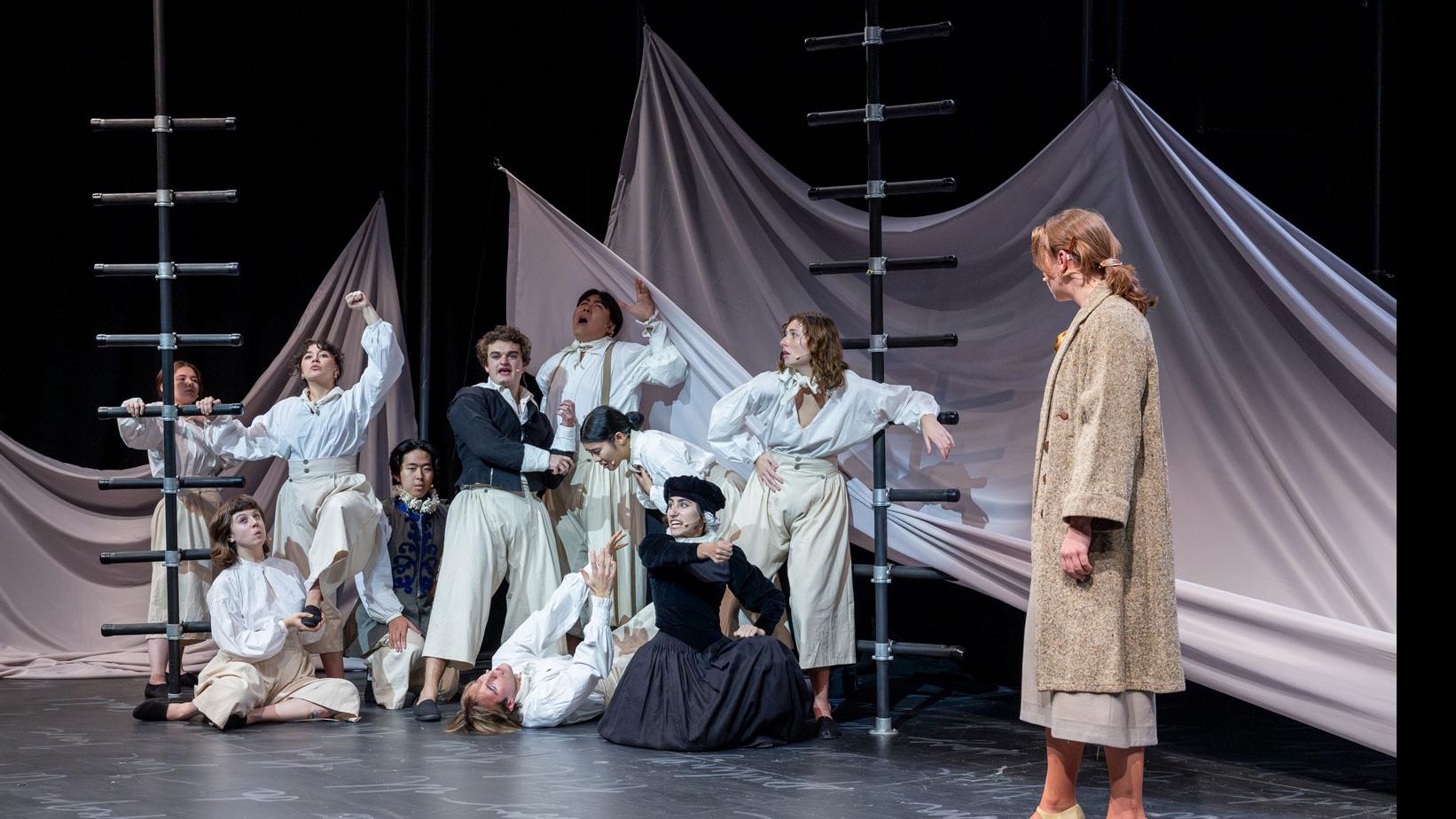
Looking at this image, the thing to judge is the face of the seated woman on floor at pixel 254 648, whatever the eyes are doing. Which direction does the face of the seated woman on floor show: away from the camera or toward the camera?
toward the camera

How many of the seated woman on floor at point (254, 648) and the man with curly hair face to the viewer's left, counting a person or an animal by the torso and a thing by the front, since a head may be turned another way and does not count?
0

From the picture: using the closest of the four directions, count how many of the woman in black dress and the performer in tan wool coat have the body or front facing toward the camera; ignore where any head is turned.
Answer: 1

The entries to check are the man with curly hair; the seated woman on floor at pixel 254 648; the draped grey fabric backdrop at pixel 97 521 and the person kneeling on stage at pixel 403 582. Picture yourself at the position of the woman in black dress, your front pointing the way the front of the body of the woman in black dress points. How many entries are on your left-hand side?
0

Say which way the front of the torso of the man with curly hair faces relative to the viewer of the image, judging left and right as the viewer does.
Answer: facing the viewer and to the right of the viewer

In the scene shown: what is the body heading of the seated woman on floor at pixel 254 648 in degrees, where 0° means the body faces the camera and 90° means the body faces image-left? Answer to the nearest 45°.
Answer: approximately 315°

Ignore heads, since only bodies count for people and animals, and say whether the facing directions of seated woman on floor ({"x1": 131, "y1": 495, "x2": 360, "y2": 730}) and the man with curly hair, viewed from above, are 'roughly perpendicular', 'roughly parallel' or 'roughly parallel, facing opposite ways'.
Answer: roughly parallel

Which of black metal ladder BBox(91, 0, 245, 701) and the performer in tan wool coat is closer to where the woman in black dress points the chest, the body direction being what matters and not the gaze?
the performer in tan wool coat

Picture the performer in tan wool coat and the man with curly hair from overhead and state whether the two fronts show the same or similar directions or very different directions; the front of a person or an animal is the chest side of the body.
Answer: very different directions

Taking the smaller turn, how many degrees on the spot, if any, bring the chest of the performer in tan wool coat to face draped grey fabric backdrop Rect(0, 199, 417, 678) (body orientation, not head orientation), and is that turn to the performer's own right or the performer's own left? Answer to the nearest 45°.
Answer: approximately 45° to the performer's own right

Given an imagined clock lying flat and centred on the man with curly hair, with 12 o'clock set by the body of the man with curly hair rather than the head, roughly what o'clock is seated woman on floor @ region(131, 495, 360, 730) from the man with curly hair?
The seated woman on floor is roughly at 4 o'clock from the man with curly hair.

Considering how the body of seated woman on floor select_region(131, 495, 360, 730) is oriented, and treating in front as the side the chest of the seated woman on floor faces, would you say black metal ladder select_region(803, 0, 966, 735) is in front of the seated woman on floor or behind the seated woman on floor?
in front

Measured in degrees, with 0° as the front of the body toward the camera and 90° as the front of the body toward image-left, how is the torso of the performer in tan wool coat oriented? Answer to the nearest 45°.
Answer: approximately 90°

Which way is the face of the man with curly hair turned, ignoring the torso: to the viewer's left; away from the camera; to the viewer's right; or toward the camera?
toward the camera

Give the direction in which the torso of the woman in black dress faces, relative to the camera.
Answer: toward the camera
